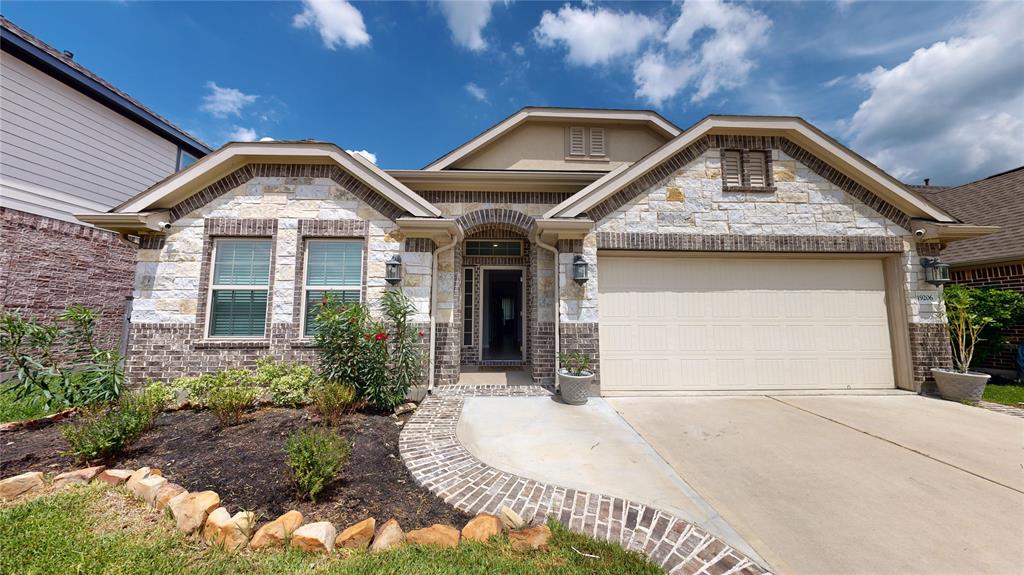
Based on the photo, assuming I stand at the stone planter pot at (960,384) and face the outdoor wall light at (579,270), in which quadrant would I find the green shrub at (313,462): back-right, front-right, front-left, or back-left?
front-left

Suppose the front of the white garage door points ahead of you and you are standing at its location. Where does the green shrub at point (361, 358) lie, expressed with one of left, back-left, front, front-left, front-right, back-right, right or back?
front-right

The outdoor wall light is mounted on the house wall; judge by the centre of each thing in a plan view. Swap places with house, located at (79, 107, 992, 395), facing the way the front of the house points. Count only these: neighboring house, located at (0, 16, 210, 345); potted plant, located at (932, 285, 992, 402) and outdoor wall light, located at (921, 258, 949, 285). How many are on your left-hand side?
2

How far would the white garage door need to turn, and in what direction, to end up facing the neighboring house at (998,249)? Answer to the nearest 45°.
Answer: approximately 135° to its left

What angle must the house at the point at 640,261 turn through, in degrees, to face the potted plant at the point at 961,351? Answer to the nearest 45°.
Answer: approximately 90° to its left

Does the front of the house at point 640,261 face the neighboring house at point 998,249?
no

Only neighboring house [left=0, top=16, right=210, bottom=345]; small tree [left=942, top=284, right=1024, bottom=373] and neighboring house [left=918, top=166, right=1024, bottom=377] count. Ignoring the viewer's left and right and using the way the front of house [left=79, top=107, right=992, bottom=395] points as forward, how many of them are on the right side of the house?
1

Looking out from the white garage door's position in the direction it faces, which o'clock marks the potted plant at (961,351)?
The potted plant is roughly at 8 o'clock from the white garage door.

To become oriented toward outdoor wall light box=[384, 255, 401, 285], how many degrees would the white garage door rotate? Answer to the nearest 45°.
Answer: approximately 45° to its right

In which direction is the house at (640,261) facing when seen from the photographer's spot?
facing the viewer

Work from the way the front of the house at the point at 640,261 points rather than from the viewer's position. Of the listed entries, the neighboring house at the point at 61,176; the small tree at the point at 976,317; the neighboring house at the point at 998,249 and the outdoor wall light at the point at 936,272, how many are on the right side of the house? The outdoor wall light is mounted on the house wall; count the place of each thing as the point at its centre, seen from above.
1

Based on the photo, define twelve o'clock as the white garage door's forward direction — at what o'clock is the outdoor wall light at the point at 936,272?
The outdoor wall light is roughly at 8 o'clock from the white garage door.
